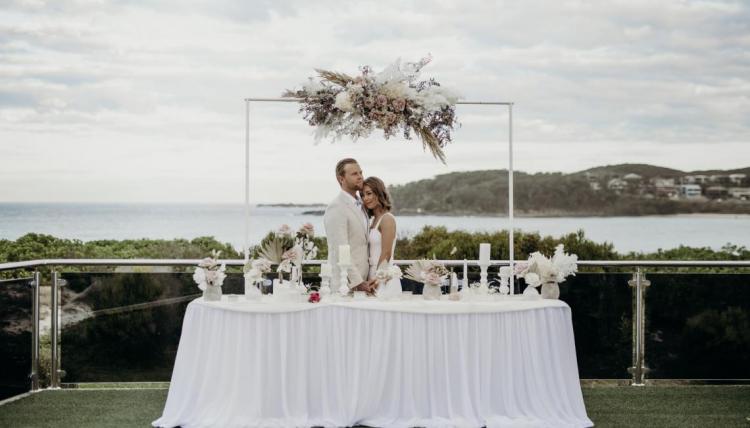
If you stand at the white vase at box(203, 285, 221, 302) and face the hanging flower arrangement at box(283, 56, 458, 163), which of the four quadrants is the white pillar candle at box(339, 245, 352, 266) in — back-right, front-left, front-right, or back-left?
front-right

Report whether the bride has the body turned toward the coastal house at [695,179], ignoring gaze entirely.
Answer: no

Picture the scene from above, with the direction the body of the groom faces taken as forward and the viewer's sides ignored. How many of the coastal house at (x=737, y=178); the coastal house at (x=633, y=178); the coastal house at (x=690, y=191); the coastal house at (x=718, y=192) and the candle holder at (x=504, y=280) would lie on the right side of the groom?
0

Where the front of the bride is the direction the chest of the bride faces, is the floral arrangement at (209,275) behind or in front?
in front

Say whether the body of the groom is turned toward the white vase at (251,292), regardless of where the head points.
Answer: no

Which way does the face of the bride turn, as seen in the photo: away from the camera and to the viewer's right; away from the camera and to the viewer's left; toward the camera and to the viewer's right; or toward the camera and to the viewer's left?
toward the camera and to the viewer's left

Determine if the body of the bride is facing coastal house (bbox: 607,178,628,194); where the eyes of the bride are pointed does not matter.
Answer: no

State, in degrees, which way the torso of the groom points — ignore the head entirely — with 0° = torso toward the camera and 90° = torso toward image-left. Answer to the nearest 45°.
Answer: approximately 315°
